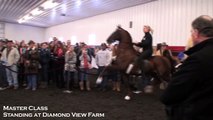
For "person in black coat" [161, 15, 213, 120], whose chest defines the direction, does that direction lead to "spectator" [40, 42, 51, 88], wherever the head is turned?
yes

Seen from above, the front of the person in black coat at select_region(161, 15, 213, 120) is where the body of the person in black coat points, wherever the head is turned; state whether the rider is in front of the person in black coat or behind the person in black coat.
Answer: in front

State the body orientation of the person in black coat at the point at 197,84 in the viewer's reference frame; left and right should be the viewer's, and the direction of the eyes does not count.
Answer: facing away from the viewer and to the left of the viewer

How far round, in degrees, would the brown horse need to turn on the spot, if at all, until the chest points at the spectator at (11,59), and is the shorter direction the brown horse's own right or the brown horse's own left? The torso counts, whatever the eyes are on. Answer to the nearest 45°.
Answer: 0° — it already faces them

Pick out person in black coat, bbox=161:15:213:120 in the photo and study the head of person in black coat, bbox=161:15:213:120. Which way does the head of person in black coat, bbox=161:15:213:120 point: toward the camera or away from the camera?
away from the camera

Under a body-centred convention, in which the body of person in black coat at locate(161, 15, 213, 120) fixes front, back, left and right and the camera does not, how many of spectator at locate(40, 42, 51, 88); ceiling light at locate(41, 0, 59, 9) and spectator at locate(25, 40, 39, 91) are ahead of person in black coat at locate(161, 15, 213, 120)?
3

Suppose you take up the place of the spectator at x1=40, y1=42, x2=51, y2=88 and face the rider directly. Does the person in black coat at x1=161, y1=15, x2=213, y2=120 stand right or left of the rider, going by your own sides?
right

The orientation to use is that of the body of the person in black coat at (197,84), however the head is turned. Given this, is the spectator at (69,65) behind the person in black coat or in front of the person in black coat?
in front

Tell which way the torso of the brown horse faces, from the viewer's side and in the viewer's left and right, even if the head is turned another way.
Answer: facing to the left of the viewer

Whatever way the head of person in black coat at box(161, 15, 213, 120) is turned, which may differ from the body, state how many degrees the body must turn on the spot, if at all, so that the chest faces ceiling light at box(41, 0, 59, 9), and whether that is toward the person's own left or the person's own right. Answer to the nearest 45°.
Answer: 0° — they already face it
